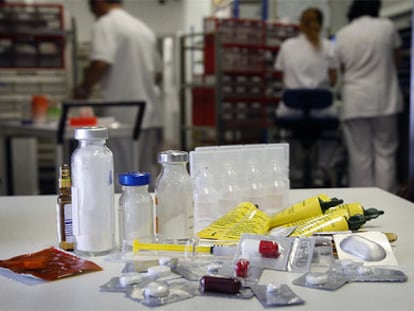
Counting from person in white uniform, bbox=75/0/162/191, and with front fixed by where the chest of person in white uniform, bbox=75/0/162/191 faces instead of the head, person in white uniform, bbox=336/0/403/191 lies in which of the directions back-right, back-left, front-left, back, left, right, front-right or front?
back-right

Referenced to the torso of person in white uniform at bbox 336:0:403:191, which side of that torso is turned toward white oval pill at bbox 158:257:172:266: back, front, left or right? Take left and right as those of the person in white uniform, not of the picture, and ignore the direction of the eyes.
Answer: back

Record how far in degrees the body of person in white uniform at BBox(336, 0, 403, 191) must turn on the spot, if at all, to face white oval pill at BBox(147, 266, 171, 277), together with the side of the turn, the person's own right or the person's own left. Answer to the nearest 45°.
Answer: approximately 180°

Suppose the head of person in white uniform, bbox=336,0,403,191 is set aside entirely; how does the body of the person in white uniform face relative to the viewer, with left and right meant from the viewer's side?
facing away from the viewer

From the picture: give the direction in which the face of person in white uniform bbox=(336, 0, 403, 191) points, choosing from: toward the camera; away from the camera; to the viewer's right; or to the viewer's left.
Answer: away from the camera

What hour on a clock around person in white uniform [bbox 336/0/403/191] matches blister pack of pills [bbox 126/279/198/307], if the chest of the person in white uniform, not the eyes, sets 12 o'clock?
The blister pack of pills is roughly at 6 o'clock from the person in white uniform.

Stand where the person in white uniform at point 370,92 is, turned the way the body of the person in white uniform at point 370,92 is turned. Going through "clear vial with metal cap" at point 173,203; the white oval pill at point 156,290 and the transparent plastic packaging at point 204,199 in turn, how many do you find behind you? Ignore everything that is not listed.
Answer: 3

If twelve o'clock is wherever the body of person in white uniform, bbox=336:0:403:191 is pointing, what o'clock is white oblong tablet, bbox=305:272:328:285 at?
The white oblong tablet is roughly at 6 o'clock from the person in white uniform.

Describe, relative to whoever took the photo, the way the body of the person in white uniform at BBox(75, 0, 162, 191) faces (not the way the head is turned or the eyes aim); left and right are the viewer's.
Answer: facing away from the viewer and to the left of the viewer
